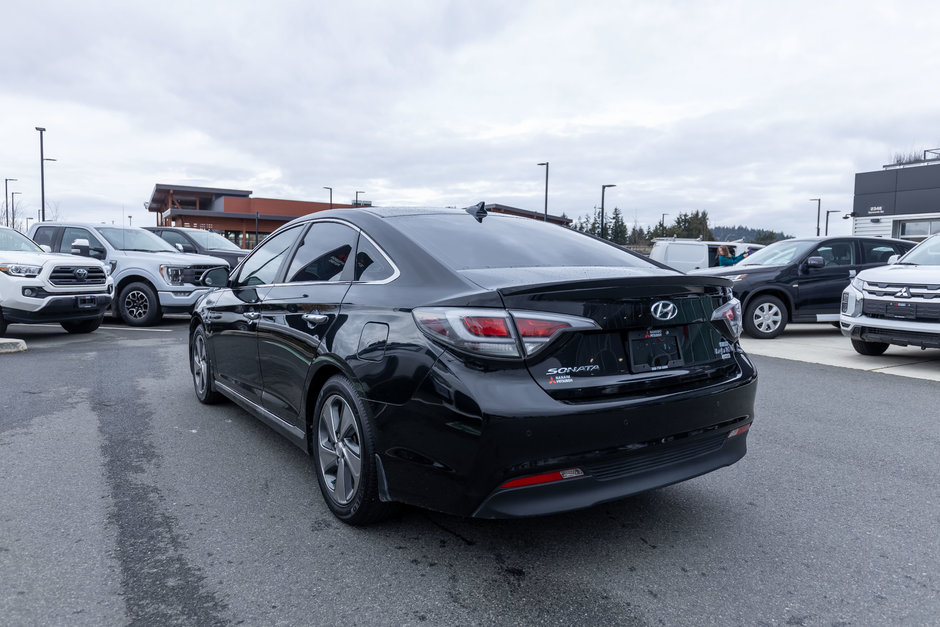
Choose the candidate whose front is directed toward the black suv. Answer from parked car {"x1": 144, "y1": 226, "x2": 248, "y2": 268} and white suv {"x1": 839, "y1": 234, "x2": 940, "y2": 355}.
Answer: the parked car

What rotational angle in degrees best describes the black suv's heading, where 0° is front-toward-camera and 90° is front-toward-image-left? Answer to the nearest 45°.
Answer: approximately 45°

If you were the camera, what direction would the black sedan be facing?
facing away from the viewer and to the left of the viewer

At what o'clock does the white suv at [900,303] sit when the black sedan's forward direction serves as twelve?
The white suv is roughly at 3 o'clock from the black sedan.

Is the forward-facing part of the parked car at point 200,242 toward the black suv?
yes

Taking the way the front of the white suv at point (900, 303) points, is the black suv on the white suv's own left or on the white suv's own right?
on the white suv's own right

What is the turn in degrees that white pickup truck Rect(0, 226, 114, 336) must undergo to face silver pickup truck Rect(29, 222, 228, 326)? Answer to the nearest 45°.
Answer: approximately 90° to its left

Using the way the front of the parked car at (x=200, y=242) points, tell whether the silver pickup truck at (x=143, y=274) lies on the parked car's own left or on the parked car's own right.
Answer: on the parked car's own right
